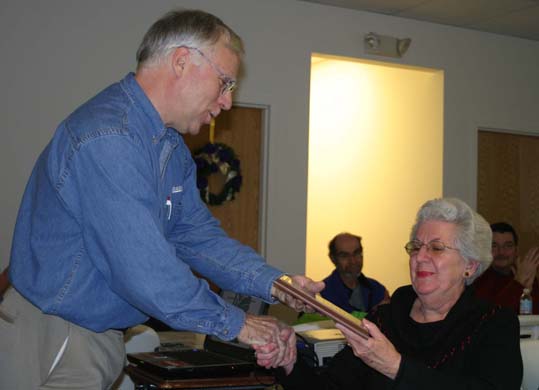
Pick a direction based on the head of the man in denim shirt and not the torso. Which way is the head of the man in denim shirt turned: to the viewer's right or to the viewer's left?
to the viewer's right

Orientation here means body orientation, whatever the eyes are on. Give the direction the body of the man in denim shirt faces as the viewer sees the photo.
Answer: to the viewer's right

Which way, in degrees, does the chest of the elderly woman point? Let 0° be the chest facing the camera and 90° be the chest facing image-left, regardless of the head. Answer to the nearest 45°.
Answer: approximately 45°

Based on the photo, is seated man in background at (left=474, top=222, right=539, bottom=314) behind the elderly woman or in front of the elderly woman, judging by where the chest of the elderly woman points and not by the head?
behind

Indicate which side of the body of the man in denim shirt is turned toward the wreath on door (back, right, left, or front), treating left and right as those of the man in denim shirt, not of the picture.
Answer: left

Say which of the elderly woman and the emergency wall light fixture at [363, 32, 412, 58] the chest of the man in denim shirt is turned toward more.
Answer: the elderly woman

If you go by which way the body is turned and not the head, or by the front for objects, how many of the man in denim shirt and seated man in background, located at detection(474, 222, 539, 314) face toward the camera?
1

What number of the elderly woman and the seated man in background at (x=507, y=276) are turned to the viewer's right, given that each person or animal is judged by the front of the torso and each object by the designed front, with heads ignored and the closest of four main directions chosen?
0

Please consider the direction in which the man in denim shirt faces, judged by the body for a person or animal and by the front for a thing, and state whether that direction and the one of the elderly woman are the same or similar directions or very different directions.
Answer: very different directions

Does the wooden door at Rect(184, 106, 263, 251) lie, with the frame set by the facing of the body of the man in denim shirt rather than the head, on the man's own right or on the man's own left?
on the man's own left

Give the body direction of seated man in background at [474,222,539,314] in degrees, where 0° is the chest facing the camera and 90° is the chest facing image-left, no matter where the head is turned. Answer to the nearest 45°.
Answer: approximately 0°

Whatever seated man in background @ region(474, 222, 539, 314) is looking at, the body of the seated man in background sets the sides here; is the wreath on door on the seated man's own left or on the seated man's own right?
on the seated man's own right
